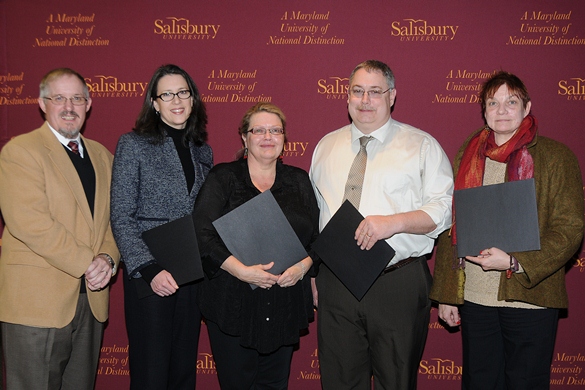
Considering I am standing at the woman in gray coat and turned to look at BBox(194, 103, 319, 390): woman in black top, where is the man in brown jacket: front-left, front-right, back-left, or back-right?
back-right

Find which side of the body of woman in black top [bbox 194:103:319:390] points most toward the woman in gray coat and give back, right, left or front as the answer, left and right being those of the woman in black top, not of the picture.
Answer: right

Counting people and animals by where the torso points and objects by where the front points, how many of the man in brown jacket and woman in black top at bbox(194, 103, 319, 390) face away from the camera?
0

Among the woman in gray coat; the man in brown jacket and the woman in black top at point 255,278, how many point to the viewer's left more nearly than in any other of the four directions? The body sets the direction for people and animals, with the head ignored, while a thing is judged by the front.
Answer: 0

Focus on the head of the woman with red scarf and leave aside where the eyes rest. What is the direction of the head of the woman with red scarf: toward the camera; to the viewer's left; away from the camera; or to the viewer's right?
toward the camera

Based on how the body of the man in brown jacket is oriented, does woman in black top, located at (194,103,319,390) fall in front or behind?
in front

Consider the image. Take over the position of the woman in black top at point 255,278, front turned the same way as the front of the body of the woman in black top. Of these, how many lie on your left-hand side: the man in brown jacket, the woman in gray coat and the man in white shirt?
1

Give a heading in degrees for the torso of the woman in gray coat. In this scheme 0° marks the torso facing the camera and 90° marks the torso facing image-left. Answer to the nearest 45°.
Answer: approximately 315°

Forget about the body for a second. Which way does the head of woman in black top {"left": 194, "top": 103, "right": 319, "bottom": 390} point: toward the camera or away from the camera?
toward the camera

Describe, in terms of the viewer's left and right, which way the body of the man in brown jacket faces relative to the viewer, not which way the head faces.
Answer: facing the viewer and to the right of the viewer

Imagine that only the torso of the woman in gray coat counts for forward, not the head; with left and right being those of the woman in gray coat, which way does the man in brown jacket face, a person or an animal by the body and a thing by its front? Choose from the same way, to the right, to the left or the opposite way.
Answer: the same way

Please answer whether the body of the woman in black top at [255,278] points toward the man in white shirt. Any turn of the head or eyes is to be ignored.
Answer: no

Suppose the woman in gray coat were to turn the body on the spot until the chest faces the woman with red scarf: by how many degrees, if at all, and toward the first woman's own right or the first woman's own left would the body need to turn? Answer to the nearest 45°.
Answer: approximately 45° to the first woman's own left

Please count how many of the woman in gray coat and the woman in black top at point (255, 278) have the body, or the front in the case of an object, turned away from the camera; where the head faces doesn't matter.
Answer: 0

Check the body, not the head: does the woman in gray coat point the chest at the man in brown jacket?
no

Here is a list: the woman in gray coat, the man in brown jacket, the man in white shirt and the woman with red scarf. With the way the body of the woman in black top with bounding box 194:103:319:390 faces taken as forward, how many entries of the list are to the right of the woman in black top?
2

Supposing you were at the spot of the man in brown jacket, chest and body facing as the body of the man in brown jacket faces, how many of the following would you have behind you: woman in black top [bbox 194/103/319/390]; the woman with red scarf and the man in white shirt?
0

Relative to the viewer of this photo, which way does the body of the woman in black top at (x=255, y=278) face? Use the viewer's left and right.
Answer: facing the viewer

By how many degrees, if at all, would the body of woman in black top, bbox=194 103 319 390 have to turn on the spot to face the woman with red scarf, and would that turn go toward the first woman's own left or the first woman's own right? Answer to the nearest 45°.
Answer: approximately 90° to the first woman's own left

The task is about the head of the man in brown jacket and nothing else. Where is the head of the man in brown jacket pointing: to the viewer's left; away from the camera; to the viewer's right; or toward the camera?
toward the camera

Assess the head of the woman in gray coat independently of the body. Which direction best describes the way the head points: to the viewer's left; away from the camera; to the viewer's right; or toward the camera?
toward the camera
